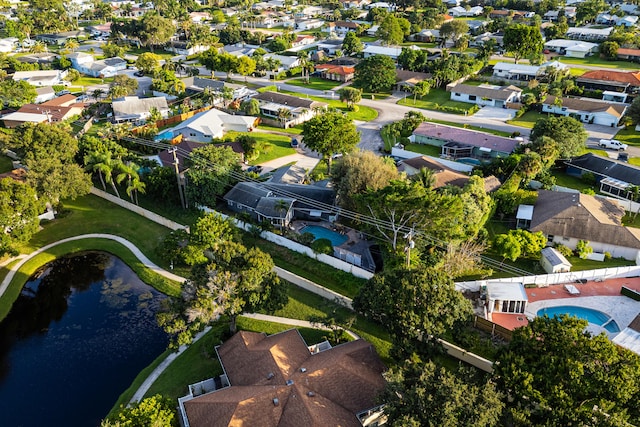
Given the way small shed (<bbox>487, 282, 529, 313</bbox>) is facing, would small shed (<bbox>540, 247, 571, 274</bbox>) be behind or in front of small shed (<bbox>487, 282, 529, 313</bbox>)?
behind

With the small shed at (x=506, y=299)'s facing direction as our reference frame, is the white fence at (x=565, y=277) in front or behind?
behind

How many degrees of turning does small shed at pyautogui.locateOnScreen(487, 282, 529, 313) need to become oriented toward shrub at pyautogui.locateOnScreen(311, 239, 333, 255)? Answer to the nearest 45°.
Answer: approximately 90° to its right

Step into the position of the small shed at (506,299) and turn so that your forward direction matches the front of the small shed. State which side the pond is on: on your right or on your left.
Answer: on your right

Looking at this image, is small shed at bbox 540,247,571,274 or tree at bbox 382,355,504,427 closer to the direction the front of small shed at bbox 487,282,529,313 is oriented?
the tree

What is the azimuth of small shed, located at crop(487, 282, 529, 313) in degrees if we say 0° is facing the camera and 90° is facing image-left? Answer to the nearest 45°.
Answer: approximately 0°

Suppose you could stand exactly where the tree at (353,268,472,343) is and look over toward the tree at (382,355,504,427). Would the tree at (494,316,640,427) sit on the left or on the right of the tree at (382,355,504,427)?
left

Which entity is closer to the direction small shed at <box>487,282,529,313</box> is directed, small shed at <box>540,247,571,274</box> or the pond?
the pond
